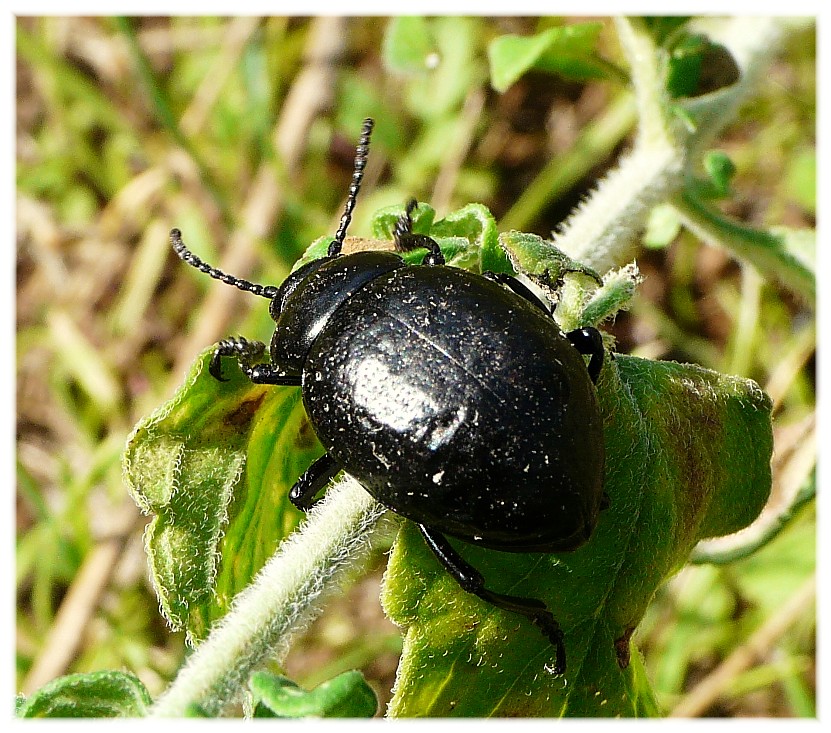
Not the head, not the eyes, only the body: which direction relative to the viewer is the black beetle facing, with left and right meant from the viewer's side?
facing away from the viewer and to the left of the viewer

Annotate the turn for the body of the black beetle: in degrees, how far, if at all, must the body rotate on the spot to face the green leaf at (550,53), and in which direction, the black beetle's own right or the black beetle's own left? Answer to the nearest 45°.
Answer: approximately 45° to the black beetle's own right

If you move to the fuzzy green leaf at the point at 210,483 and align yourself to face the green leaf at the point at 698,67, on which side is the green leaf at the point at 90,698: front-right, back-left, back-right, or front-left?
back-right

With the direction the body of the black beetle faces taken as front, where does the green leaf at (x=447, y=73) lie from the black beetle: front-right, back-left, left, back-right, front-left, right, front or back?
front-right

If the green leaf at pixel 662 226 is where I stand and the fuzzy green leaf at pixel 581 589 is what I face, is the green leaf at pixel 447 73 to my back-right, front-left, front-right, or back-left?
back-right

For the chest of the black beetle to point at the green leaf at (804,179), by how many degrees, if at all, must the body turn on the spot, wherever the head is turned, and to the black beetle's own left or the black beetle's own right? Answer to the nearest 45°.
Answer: approximately 90° to the black beetle's own right

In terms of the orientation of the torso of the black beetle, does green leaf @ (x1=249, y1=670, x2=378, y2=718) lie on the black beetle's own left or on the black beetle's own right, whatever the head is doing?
on the black beetle's own left
